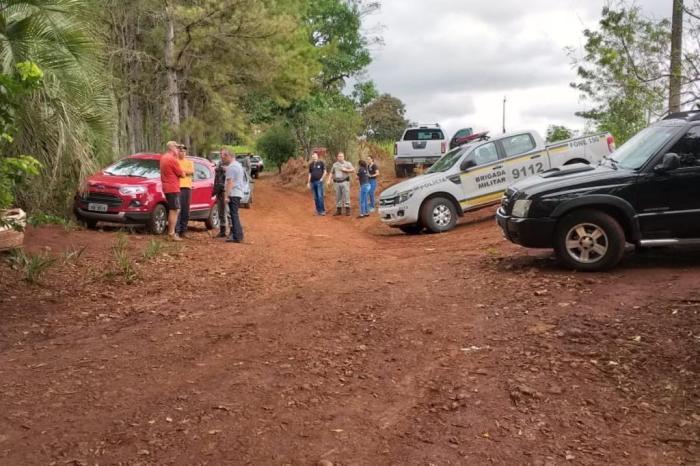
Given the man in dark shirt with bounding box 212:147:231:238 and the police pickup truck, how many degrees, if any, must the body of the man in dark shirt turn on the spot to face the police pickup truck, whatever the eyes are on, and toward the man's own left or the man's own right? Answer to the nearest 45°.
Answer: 0° — they already face it

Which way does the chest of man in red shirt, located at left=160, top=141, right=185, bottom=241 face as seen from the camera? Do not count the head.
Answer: to the viewer's right

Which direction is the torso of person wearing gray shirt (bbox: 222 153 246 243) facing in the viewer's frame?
to the viewer's left

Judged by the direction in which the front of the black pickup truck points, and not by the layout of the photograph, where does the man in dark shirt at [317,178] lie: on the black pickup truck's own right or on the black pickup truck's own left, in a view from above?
on the black pickup truck's own right

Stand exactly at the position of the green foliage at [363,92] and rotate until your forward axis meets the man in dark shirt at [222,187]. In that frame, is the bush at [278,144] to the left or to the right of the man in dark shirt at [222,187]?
right

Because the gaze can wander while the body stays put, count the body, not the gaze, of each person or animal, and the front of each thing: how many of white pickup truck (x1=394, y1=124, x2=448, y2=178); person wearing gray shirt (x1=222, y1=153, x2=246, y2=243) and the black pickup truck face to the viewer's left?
2

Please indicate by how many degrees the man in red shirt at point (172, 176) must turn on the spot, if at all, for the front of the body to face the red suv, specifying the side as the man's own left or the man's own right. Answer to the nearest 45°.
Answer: approximately 135° to the man's own left

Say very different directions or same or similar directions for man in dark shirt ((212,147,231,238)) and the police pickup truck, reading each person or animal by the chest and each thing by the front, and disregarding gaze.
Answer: very different directions
